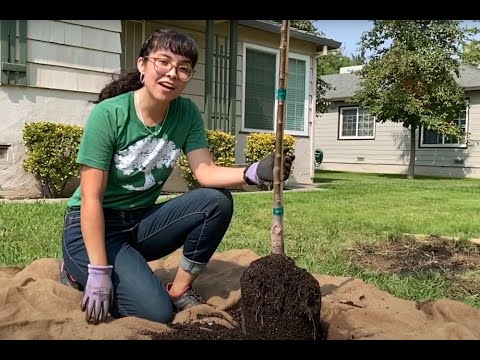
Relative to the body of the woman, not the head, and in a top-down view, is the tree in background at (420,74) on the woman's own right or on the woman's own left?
on the woman's own left

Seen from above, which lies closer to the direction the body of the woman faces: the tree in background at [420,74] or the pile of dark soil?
the pile of dark soil

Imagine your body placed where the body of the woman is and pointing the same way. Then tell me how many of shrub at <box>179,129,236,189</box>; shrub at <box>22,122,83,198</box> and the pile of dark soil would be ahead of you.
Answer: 1

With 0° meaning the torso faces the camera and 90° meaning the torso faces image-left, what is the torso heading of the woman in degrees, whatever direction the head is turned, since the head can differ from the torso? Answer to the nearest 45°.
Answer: approximately 315°

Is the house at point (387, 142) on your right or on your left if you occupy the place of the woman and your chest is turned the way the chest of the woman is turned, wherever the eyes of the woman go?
on your left

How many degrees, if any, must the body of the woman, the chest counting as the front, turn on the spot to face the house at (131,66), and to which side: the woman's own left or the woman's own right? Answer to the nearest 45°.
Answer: approximately 135° to the woman's own left

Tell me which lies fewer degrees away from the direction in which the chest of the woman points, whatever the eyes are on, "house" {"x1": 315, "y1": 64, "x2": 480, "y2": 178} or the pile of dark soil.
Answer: the pile of dark soil

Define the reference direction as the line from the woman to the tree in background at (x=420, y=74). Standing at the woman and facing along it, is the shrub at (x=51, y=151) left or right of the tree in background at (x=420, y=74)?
left

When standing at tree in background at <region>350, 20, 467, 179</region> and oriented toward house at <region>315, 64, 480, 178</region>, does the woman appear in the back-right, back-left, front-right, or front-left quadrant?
back-left

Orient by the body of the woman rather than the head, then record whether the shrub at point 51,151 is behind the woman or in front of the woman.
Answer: behind

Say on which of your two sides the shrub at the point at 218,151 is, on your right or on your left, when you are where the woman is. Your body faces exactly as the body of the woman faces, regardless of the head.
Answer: on your left
